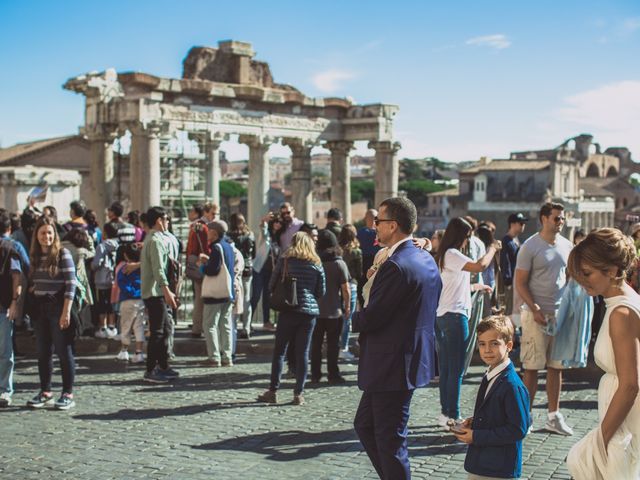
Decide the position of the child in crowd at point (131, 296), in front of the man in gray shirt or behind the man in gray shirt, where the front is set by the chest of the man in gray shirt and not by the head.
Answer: behind

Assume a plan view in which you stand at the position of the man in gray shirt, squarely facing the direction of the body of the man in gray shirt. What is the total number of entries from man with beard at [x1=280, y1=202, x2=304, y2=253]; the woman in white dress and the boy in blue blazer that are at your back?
1

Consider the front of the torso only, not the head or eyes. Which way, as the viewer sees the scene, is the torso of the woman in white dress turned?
to the viewer's left

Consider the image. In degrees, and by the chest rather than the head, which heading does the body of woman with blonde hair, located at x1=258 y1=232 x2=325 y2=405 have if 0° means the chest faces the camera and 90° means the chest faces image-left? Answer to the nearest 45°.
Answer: approximately 135°

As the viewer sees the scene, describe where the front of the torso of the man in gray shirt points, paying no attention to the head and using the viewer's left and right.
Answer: facing the viewer and to the right of the viewer

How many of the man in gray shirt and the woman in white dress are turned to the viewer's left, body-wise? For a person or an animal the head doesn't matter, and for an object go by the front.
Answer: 1

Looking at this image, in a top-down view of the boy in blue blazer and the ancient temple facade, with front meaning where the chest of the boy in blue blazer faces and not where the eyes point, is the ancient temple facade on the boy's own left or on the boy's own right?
on the boy's own right

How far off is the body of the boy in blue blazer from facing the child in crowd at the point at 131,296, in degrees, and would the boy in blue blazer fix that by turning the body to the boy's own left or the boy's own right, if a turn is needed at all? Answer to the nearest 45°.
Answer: approximately 90° to the boy's own right

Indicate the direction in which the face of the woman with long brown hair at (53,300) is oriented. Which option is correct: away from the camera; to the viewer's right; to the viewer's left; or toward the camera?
toward the camera

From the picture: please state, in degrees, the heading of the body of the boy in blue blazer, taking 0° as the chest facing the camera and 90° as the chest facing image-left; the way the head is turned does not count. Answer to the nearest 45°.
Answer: approximately 45°

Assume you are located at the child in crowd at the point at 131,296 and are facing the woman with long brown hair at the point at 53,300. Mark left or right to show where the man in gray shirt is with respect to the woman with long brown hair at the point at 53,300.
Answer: left

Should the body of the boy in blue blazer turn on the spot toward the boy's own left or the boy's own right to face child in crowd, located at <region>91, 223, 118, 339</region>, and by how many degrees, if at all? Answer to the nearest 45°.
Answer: approximately 90° to the boy's own right

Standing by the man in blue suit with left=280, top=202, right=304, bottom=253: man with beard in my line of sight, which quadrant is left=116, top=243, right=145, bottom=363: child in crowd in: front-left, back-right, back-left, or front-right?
front-left
